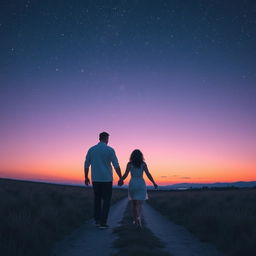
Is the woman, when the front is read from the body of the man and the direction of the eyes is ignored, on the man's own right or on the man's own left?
on the man's own right

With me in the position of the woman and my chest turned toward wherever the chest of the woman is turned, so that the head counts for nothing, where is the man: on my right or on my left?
on my left

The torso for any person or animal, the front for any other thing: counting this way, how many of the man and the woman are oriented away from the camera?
2

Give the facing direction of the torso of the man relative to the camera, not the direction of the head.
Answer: away from the camera

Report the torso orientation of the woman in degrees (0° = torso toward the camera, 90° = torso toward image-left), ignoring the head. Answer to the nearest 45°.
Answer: approximately 180°
